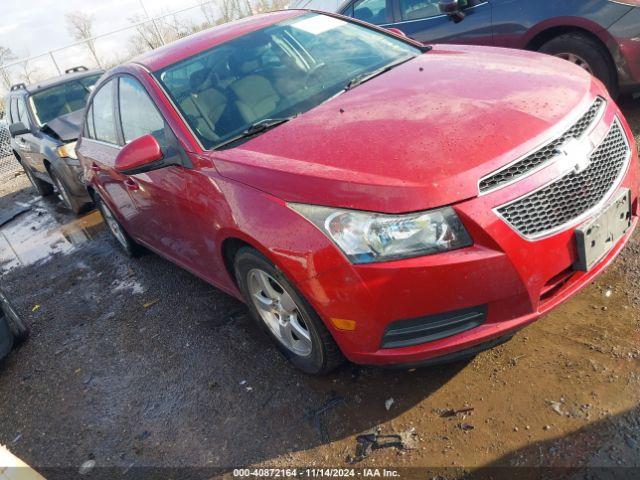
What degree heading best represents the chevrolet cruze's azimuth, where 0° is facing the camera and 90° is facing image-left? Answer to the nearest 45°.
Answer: approximately 315°

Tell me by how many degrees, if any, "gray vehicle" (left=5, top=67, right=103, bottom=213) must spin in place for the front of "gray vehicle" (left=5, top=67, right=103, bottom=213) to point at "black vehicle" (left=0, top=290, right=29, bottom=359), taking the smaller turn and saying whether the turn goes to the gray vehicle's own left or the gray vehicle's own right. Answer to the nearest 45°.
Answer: approximately 45° to the gray vehicle's own right

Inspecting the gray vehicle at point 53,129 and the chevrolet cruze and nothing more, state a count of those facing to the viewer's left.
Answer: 0

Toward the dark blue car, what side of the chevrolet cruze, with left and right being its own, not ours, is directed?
left

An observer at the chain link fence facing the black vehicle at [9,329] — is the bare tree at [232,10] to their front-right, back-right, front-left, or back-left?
back-left

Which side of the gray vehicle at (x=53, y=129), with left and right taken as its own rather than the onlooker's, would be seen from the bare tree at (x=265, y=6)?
left

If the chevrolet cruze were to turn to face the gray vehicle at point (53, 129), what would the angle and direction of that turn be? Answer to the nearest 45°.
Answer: approximately 180°

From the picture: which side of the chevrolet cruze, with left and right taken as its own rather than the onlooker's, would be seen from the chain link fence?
back

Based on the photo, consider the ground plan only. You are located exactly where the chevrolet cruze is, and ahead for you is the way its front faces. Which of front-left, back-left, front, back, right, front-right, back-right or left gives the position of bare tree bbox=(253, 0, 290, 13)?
back-left

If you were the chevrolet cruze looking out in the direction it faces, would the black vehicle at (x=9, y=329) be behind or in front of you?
behind

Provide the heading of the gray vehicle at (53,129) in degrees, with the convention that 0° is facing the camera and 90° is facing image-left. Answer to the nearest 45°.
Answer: approximately 315°
